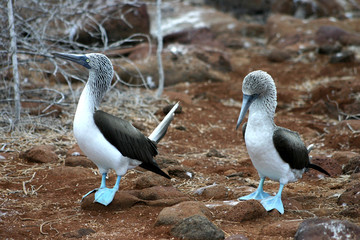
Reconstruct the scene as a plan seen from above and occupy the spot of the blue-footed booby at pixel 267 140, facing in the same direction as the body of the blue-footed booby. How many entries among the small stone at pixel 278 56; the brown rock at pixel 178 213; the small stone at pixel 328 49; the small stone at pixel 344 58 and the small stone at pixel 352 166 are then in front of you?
1

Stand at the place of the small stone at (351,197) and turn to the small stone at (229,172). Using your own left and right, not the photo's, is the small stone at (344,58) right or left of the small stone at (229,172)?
right

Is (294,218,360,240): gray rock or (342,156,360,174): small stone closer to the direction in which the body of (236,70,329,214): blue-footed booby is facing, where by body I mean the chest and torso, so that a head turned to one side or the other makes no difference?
the gray rock

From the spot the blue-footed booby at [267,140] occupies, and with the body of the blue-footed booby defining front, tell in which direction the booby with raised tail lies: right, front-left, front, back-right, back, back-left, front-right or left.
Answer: front-right

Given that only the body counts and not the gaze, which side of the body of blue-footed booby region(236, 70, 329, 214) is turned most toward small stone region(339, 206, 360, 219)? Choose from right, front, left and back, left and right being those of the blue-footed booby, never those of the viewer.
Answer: left

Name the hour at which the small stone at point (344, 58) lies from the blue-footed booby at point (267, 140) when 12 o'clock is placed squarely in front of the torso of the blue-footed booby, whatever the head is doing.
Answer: The small stone is roughly at 5 o'clock from the blue-footed booby.

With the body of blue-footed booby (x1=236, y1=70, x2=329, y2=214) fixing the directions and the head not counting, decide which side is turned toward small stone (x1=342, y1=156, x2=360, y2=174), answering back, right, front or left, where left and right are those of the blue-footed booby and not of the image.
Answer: back

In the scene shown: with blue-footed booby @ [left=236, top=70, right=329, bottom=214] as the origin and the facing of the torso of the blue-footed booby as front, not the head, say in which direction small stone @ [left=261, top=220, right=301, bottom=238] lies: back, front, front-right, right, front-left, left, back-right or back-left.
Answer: front-left

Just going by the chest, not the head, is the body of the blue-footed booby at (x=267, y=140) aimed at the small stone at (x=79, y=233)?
yes

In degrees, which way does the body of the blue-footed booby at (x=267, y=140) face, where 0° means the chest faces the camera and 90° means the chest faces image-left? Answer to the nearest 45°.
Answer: approximately 45°

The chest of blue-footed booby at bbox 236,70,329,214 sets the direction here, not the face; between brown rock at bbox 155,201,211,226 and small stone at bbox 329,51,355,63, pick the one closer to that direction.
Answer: the brown rock

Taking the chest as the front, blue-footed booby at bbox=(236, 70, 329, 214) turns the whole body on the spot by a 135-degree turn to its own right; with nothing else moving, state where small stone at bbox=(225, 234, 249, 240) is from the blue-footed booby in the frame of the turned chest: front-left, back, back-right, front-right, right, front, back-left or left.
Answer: back

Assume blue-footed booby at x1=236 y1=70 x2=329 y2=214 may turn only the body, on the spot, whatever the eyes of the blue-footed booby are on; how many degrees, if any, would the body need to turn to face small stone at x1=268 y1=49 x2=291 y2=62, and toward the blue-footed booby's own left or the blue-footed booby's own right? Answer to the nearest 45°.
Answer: approximately 135° to the blue-footed booby's own right

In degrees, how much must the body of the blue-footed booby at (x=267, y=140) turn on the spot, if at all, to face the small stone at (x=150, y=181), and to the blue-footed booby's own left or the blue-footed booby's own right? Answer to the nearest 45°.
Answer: approximately 45° to the blue-footed booby's own right

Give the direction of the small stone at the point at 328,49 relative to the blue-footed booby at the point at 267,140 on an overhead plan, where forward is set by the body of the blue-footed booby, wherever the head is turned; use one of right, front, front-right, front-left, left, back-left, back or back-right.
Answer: back-right
